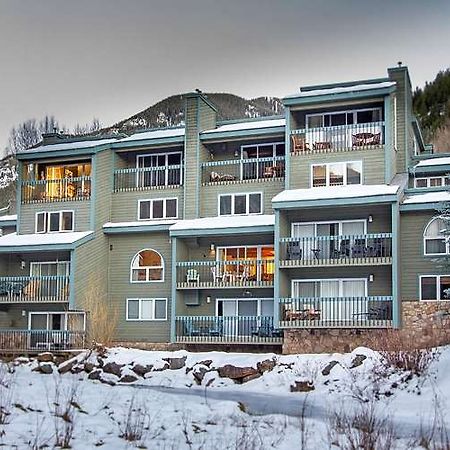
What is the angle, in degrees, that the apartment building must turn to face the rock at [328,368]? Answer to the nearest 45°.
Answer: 0° — it already faces it

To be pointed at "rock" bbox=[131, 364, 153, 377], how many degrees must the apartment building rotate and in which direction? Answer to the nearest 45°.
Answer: approximately 45° to its right

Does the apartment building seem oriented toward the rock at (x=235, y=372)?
yes

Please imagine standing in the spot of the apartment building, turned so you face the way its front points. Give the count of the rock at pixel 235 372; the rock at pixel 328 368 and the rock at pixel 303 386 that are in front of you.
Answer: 3

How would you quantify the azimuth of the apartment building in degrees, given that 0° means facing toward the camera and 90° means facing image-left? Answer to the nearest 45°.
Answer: approximately 0°

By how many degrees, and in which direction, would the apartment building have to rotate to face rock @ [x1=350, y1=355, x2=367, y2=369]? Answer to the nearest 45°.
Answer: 0° — it already faces it

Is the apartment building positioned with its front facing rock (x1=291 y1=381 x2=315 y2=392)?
yes

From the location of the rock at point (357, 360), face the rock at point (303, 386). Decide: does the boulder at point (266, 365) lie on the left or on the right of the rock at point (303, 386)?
right

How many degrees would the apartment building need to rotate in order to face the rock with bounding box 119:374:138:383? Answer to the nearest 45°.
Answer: approximately 45° to its right
